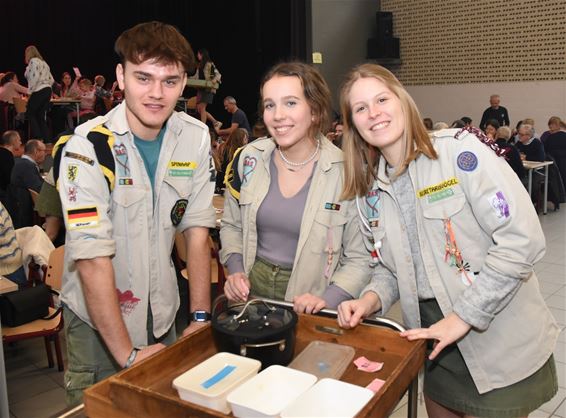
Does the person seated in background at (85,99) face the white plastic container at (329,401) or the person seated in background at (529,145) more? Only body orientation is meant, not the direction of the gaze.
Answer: the white plastic container

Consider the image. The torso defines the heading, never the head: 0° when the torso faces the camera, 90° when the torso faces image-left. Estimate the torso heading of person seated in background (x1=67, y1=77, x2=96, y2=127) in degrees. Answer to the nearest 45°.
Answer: approximately 45°

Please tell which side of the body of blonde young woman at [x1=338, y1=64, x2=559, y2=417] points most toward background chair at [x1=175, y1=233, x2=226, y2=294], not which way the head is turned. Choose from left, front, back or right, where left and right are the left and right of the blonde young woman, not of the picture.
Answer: right

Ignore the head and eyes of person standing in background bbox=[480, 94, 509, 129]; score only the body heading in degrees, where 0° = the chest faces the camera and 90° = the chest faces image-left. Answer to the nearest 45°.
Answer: approximately 0°

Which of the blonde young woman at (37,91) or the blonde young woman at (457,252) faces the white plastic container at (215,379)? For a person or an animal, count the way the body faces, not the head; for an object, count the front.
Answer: the blonde young woman at (457,252)

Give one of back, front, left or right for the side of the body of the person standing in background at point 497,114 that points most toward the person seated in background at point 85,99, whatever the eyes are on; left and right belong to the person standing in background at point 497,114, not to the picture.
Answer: right

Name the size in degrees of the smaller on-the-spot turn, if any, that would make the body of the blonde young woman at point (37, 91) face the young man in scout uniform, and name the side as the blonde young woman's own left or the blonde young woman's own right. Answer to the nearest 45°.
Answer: approximately 135° to the blonde young woman's own left

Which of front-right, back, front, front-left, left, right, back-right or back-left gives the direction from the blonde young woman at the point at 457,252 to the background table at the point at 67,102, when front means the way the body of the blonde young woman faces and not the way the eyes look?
right

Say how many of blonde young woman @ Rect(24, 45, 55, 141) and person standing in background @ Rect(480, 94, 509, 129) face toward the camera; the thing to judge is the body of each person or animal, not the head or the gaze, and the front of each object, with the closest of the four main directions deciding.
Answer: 1

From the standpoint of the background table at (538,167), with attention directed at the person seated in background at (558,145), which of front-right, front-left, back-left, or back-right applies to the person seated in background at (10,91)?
back-left

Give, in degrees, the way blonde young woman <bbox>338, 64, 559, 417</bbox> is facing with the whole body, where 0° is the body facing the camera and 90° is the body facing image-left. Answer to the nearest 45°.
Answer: approximately 45°

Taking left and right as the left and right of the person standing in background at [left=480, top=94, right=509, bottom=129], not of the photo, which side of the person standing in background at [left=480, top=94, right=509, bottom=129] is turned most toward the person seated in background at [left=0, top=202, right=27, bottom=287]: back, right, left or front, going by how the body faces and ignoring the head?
front

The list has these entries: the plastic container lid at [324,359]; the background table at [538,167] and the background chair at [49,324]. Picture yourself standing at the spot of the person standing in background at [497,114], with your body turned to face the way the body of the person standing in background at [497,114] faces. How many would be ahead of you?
3
